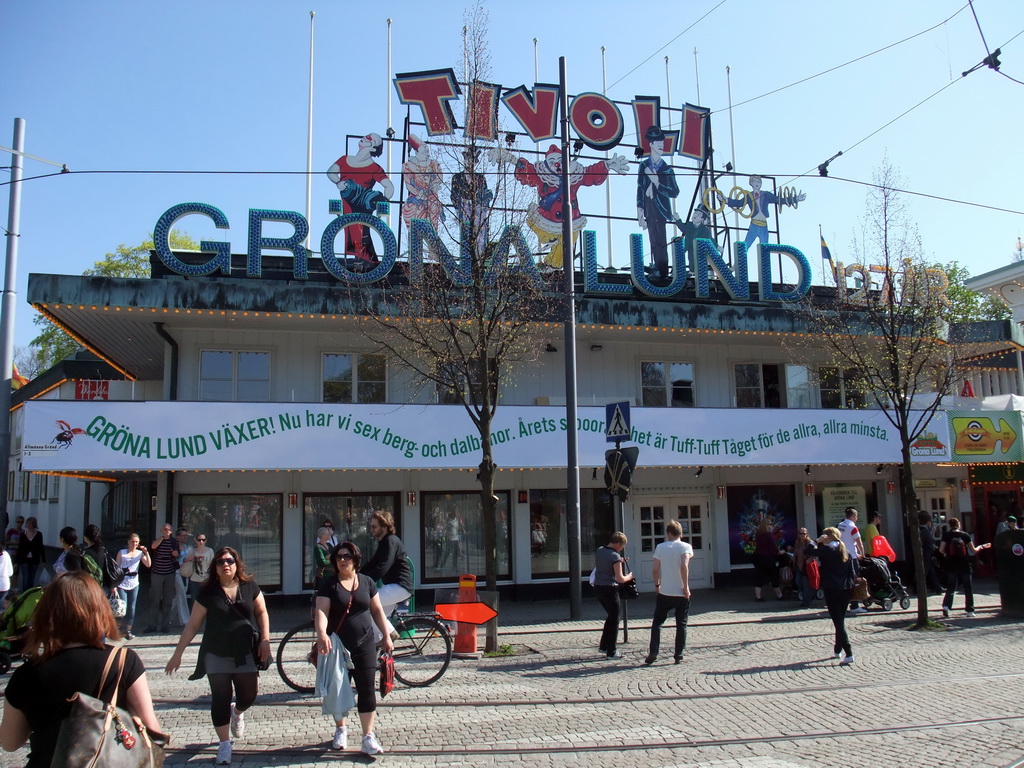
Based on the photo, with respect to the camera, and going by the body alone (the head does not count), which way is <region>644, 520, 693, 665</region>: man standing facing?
away from the camera

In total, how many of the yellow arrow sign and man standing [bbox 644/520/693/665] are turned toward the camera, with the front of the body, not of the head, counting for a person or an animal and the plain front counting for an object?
1

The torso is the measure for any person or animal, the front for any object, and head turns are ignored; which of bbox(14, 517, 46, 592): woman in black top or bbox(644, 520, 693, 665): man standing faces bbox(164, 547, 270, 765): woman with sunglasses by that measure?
the woman in black top

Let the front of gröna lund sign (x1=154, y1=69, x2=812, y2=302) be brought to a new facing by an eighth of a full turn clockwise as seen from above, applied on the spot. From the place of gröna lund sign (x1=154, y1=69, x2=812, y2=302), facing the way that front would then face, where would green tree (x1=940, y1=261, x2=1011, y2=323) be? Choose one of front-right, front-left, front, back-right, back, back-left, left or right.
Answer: back

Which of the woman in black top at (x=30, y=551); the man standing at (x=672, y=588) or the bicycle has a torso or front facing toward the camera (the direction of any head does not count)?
the woman in black top

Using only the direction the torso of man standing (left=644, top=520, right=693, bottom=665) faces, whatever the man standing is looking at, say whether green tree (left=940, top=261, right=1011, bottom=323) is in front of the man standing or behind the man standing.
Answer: in front

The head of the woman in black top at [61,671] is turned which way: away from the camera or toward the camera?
away from the camera

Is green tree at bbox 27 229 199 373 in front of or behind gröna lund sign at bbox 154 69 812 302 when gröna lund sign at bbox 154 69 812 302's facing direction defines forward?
behind

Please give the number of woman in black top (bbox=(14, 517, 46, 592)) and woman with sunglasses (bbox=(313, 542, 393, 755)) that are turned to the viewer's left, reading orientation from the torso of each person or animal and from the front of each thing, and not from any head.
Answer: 0
